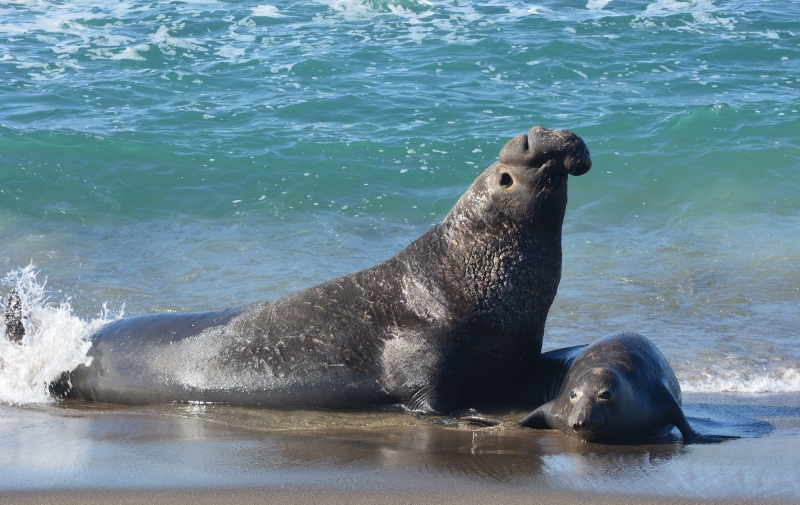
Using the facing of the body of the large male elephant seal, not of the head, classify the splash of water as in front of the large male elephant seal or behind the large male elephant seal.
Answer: behind

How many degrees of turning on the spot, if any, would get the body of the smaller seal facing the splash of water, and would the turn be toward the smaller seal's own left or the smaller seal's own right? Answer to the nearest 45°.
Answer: approximately 90° to the smaller seal's own right

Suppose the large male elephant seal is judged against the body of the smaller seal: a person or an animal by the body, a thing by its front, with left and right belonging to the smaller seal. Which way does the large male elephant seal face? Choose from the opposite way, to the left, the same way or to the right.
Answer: to the left

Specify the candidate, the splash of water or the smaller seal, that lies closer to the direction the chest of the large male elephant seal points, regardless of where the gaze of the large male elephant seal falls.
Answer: the smaller seal

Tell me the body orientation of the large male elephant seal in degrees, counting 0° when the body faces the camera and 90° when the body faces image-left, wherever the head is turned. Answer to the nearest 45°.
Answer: approximately 270°

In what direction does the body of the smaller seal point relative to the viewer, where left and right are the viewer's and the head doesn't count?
facing the viewer

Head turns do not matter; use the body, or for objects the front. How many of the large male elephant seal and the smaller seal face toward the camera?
1

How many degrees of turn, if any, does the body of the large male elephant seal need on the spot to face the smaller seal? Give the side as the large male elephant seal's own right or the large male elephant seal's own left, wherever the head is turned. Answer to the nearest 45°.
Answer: approximately 45° to the large male elephant seal's own right
